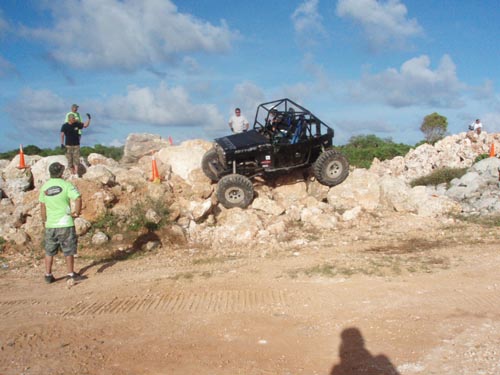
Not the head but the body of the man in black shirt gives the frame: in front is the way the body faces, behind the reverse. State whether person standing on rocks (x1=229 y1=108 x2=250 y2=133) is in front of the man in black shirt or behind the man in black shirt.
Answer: in front

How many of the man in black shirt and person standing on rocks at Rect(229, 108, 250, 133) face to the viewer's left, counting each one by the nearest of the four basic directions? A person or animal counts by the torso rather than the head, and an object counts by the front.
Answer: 0

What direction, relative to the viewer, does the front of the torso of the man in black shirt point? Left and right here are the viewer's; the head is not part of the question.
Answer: facing the viewer and to the right of the viewer

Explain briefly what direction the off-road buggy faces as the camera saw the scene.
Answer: facing the viewer and to the left of the viewer

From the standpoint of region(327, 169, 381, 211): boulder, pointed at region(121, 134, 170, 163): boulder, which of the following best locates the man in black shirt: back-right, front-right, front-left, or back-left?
front-left

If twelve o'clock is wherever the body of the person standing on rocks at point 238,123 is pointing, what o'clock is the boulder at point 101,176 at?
The boulder is roughly at 2 o'clock from the person standing on rocks.

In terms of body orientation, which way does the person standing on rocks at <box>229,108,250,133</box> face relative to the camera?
toward the camera

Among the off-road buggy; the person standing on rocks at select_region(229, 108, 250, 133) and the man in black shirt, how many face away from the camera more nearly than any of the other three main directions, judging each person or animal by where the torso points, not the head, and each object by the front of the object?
0

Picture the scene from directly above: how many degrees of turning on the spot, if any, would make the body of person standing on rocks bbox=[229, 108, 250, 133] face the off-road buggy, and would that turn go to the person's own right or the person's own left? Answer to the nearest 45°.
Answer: approximately 45° to the person's own left

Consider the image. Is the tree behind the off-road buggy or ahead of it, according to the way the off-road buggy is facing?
behind

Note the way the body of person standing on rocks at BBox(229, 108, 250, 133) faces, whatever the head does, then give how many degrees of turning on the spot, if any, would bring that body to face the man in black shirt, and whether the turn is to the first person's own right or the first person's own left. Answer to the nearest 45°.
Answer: approximately 90° to the first person's own right

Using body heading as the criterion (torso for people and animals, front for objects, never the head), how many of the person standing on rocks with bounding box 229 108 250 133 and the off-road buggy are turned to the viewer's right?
0

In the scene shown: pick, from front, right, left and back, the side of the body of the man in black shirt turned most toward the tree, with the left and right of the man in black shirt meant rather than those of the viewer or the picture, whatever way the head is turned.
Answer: left

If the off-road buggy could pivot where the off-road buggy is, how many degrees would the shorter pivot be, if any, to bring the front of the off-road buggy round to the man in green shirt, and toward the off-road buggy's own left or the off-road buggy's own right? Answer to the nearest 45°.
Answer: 0° — it already faces them

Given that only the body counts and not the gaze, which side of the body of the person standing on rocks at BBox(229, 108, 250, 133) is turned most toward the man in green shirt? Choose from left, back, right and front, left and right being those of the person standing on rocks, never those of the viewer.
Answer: front
